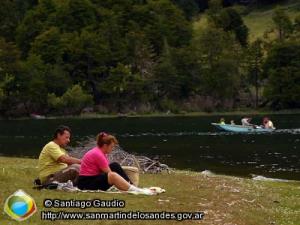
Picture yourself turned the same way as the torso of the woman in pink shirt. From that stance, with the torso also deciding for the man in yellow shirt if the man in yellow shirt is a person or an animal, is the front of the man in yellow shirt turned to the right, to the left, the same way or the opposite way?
the same way

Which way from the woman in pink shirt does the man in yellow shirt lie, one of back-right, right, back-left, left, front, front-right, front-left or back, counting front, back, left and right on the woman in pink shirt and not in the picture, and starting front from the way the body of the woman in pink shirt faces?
back-left

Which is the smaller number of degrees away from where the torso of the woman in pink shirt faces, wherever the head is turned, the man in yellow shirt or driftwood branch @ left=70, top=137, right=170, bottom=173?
the driftwood branch

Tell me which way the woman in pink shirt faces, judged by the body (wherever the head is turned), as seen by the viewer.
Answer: to the viewer's right

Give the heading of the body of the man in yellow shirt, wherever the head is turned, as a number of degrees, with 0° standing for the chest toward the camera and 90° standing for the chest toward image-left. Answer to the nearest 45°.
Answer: approximately 270°

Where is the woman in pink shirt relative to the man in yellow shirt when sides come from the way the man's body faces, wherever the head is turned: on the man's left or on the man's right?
on the man's right

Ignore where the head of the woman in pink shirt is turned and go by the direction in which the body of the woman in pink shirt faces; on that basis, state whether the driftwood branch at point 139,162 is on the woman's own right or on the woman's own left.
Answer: on the woman's own left

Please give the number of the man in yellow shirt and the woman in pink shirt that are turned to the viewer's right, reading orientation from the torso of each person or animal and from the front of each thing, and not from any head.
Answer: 2
